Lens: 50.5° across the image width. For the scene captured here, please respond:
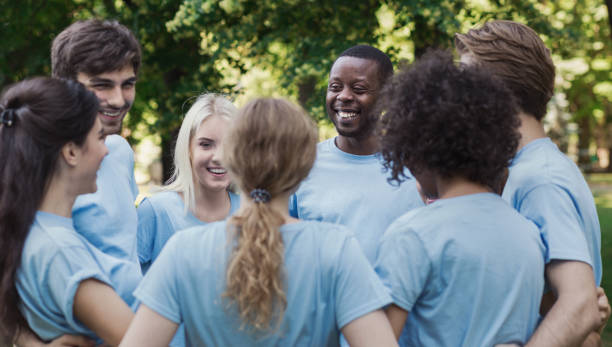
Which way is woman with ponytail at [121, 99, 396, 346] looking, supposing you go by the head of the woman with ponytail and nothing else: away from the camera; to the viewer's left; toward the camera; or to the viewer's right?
away from the camera

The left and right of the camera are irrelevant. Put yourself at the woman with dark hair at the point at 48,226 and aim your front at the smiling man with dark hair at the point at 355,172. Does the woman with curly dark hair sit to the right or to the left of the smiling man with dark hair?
right

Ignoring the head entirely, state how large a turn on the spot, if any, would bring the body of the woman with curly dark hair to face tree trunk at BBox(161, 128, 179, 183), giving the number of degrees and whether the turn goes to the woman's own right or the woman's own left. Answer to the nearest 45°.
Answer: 0° — they already face it

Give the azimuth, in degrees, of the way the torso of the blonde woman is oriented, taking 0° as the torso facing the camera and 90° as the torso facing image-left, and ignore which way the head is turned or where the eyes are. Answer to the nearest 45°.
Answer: approximately 315°

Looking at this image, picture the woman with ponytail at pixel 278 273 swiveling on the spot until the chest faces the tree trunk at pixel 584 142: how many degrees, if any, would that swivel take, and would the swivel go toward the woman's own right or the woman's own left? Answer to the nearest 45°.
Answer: approximately 45° to the woman's own right

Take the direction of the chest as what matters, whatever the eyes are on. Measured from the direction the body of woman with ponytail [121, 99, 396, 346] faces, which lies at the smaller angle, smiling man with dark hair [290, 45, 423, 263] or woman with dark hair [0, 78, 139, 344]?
the smiling man with dark hair

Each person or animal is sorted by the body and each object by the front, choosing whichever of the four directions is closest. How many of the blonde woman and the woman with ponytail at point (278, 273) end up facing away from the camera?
1

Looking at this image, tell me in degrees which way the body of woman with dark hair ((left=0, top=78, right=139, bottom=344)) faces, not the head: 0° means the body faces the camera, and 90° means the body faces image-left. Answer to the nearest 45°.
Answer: approximately 225°

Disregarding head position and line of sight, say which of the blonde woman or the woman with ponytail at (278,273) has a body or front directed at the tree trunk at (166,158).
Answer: the woman with ponytail

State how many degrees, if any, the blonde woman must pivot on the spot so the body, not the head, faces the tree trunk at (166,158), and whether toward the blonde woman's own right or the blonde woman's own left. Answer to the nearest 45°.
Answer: approximately 135° to the blonde woman's own left

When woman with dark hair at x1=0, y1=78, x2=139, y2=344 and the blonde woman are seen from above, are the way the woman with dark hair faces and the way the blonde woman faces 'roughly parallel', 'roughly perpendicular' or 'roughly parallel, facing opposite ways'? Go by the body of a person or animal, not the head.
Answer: roughly perpendicular

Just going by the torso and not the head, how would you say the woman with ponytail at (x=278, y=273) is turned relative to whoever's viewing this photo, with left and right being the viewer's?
facing away from the viewer

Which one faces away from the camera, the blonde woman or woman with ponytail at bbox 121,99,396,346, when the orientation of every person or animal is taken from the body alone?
the woman with ponytail

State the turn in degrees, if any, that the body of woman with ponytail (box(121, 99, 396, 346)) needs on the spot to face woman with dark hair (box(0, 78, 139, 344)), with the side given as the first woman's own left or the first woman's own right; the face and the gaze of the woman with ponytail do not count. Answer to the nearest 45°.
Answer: approximately 45° to the first woman's own left

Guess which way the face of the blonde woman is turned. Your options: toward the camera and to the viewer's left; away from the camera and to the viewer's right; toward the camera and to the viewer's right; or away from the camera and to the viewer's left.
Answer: toward the camera and to the viewer's right

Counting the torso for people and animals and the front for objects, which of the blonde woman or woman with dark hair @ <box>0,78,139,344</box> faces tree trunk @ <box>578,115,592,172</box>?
the woman with dark hair

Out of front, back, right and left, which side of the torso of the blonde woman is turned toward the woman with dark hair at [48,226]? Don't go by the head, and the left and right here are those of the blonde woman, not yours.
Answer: right
